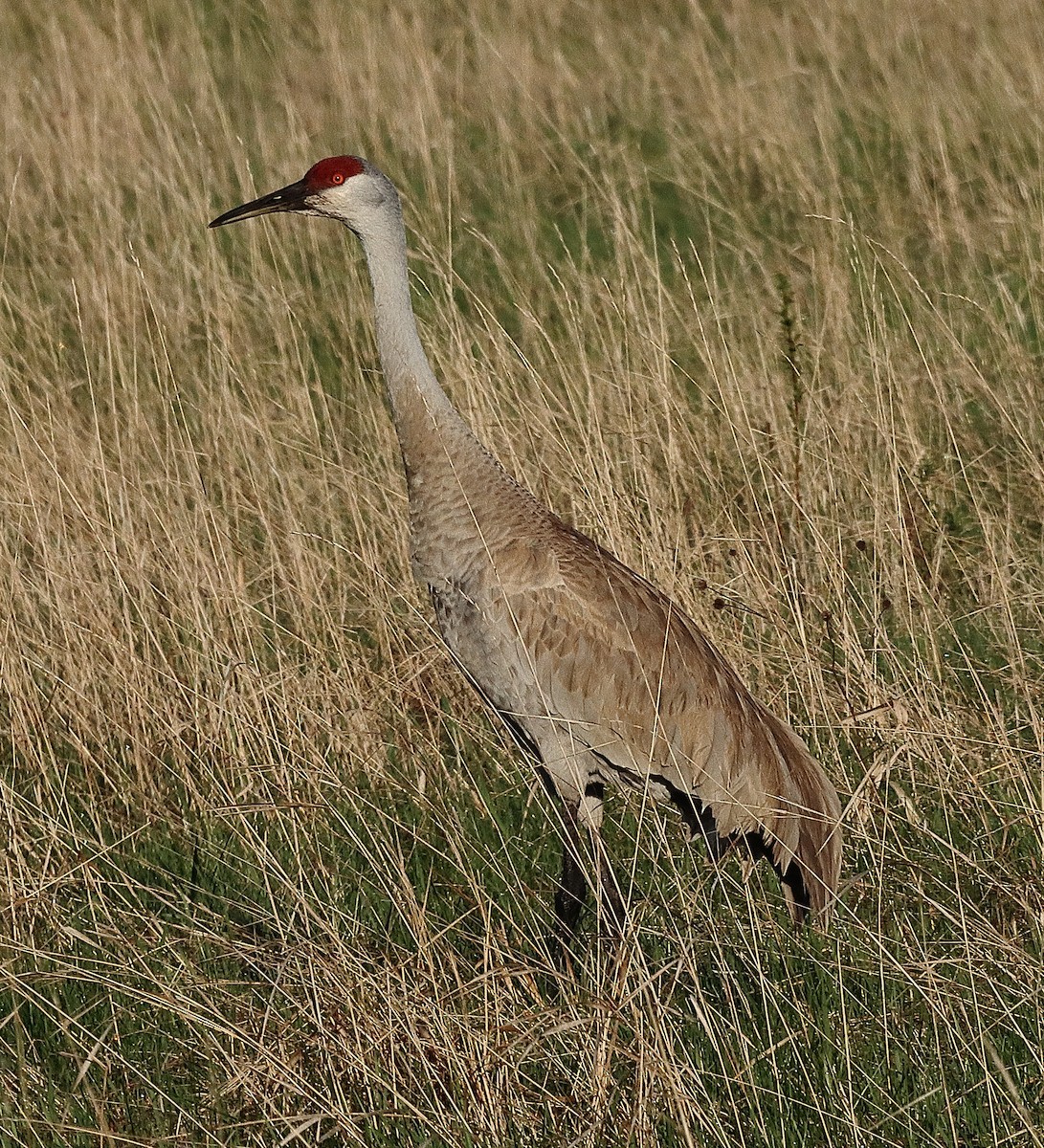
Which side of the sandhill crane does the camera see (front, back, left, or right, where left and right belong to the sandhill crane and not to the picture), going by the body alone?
left
